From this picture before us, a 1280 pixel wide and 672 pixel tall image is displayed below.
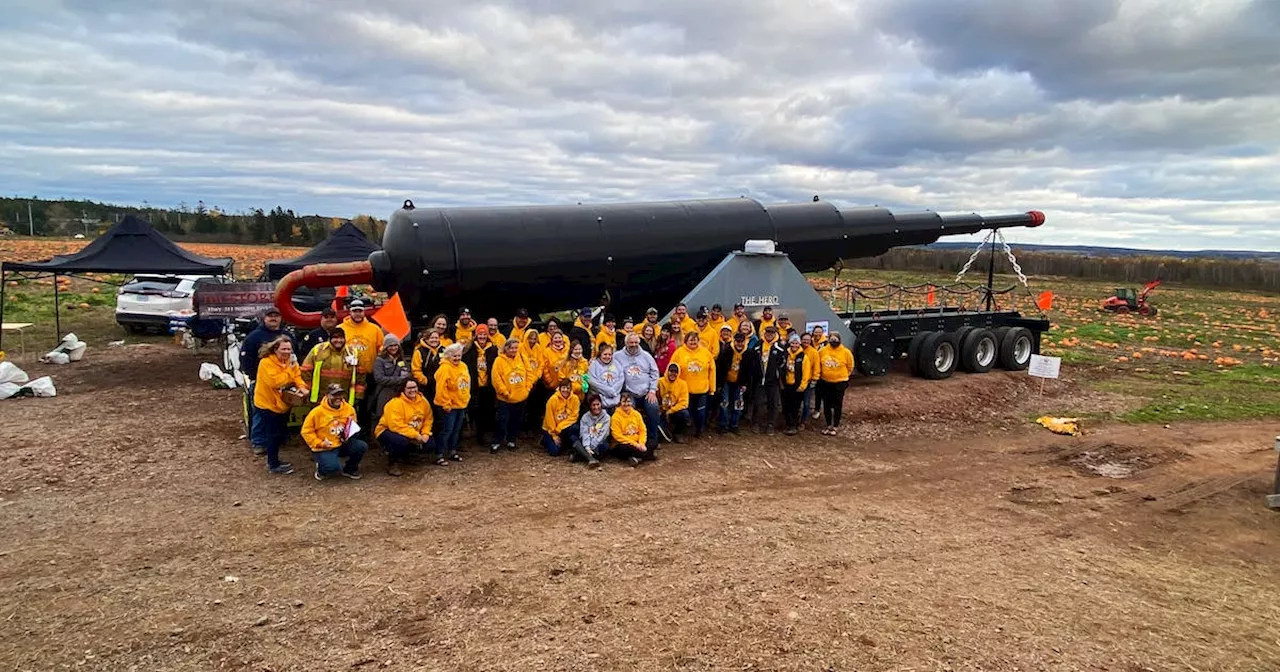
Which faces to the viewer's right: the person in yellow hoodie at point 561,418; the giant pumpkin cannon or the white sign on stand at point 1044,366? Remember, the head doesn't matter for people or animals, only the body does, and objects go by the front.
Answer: the giant pumpkin cannon

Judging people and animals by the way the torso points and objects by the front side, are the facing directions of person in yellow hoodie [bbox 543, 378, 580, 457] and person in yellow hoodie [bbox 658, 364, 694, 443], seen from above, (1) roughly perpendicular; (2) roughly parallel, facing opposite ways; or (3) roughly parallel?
roughly parallel

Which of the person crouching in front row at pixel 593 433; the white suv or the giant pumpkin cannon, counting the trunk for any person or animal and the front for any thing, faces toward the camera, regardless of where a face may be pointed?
the person crouching in front row

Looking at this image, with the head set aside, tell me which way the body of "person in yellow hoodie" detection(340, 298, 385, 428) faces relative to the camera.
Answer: toward the camera

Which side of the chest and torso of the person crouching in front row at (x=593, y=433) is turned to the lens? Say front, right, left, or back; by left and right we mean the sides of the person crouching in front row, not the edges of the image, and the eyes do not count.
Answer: front

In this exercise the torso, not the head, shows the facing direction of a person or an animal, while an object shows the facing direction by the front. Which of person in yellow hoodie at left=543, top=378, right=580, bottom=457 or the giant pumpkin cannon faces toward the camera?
the person in yellow hoodie

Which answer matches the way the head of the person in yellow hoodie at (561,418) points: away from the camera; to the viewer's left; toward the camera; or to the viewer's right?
toward the camera

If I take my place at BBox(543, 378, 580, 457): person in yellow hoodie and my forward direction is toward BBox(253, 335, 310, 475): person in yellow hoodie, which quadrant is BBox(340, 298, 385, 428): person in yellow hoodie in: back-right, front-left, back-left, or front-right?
front-right

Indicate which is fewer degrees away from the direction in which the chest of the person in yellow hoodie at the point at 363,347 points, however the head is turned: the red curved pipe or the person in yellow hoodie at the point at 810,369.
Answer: the person in yellow hoodie

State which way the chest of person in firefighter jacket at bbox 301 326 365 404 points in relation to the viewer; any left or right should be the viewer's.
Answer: facing the viewer

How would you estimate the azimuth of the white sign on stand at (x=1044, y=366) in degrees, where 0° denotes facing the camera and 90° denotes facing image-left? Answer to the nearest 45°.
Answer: approximately 0°

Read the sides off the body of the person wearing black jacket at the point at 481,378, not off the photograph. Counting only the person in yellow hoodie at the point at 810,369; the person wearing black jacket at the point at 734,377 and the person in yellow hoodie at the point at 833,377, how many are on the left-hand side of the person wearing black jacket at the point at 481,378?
3

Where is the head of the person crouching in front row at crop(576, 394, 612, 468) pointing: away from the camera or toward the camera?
toward the camera

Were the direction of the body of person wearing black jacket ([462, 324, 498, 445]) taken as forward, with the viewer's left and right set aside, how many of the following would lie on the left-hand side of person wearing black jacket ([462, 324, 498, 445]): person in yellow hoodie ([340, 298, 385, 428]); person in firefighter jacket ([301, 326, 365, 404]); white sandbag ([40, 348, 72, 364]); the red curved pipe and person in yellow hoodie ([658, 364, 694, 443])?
1

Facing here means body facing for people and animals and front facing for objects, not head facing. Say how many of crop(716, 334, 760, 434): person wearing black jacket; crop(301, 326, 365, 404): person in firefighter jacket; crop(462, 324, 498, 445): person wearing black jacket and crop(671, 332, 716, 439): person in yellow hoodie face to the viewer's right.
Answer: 0

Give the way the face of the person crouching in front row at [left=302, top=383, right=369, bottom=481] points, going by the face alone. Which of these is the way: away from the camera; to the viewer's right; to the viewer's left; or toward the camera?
toward the camera

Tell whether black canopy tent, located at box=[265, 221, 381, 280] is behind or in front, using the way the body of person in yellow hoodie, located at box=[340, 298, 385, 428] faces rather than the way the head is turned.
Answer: behind
